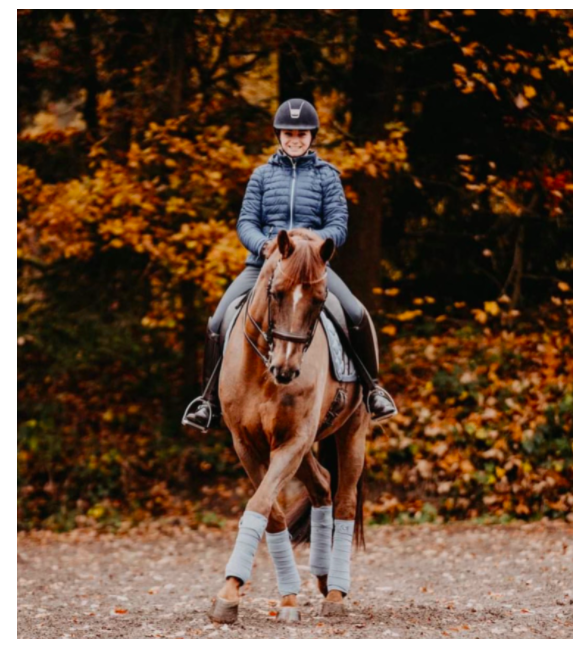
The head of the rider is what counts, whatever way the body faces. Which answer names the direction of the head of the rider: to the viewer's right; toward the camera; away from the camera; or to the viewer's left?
toward the camera

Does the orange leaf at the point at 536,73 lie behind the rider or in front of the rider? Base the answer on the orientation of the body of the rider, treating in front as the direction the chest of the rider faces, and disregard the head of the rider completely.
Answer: behind

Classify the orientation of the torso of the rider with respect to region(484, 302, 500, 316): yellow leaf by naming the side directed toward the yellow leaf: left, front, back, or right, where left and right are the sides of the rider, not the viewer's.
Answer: back

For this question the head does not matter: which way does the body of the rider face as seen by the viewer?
toward the camera

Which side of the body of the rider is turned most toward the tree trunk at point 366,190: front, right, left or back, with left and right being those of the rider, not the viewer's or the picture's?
back
